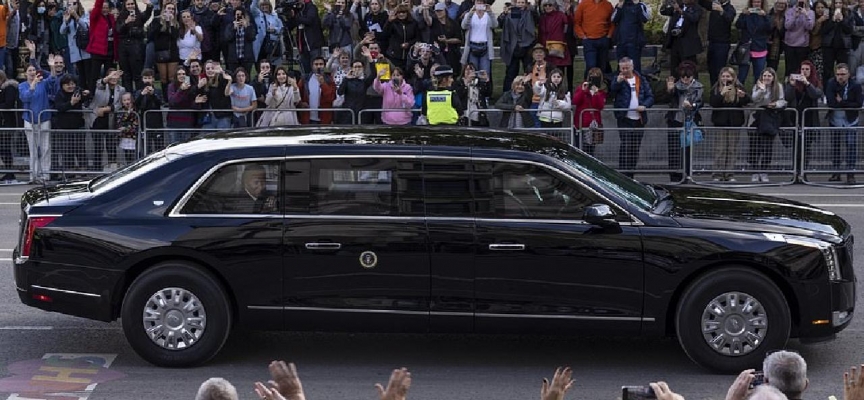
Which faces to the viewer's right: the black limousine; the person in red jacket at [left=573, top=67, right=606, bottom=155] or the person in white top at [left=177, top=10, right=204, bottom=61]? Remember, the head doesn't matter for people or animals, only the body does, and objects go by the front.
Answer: the black limousine

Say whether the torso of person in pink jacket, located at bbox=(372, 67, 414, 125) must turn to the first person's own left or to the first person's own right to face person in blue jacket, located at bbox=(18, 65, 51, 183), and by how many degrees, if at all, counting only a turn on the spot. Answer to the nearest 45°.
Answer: approximately 90° to the first person's own right

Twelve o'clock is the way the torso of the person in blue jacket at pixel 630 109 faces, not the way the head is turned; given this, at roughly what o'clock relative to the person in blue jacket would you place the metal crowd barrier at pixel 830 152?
The metal crowd barrier is roughly at 9 o'clock from the person in blue jacket.

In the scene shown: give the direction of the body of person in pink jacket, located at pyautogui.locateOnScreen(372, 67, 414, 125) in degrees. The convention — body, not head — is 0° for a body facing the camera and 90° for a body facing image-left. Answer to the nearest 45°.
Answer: approximately 0°

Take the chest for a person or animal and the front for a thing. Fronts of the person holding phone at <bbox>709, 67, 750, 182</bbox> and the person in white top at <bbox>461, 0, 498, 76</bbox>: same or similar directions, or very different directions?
same or similar directions

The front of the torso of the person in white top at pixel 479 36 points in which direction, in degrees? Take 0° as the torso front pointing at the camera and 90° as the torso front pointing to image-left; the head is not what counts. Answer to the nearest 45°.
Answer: approximately 0°

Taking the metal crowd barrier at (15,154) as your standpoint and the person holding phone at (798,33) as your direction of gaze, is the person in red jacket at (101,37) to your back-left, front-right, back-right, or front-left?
front-left

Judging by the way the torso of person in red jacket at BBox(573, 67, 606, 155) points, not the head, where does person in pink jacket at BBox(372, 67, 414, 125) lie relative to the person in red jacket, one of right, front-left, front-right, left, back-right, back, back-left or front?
right

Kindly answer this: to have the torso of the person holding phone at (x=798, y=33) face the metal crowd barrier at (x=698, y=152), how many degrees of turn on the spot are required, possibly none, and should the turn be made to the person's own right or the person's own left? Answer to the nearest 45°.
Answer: approximately 45° to the person's own right

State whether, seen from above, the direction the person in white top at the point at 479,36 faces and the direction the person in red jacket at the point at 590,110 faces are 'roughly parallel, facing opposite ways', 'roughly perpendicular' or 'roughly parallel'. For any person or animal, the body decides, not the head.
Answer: roughly parallel

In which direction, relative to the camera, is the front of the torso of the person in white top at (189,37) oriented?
toward the camera

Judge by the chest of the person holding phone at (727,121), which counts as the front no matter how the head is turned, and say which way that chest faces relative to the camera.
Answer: toward the camera

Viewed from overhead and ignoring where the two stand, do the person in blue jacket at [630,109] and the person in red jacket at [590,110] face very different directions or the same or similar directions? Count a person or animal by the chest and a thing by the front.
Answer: same or similar directions

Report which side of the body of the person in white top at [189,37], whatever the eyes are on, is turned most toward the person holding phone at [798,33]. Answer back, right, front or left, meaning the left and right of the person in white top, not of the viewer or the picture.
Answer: left

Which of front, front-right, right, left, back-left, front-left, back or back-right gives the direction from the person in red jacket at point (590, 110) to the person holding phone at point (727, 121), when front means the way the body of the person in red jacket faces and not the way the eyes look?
left

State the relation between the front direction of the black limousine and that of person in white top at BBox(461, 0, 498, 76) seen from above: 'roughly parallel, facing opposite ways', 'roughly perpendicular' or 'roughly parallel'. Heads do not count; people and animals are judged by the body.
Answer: roughly perpendicular
